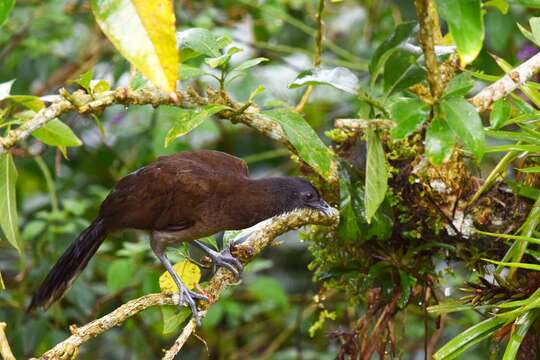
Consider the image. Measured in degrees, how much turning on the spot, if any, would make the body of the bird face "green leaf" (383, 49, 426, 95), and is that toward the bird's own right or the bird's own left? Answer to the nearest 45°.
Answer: approximately 45° to the bird's own right

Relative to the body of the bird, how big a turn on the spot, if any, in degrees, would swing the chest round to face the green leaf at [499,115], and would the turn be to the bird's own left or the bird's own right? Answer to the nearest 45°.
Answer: approximately 45° to the bird's own right

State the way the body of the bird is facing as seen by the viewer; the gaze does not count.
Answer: to the viewer's right

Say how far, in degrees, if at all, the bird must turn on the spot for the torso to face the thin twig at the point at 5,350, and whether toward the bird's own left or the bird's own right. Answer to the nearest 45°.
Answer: approximately 135° to the bird's own right
